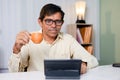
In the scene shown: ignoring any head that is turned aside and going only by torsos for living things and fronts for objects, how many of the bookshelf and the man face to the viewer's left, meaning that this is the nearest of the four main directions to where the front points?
0

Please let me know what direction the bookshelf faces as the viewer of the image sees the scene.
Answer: facing the viewer and to the right of the viewer

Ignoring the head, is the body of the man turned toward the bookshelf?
no

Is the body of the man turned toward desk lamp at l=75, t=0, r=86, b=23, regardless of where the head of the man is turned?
no

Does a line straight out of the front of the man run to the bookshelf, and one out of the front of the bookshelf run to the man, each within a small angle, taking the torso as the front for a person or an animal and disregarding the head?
no

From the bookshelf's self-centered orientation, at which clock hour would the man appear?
The man is roughly at 2 o'clock from the bookshelf.

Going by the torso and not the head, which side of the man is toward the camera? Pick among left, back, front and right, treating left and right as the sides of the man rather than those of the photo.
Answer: front
